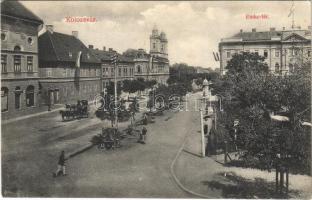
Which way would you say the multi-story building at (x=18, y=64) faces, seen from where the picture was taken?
facing the viewer and to the right of the viewer

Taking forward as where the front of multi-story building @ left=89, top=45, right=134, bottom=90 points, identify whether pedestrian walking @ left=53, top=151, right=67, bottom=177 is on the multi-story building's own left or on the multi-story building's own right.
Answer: on the multi-story building's own right

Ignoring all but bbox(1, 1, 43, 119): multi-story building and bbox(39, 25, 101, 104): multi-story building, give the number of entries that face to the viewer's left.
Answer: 0

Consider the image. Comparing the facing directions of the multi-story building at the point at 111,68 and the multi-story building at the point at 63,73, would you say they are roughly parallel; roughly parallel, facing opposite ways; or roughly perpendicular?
roughly parallel

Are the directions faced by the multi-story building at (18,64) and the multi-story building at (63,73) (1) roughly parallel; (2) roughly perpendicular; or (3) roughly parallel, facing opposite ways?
roughly parallel

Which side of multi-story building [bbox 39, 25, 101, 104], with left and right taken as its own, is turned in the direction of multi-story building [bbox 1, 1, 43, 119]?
right

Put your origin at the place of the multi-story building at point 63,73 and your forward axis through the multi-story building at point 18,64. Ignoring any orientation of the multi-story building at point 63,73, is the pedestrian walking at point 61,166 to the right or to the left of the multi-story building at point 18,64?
left

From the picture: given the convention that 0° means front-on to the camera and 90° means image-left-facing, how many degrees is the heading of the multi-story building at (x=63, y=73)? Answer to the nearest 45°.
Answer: approximately 315°

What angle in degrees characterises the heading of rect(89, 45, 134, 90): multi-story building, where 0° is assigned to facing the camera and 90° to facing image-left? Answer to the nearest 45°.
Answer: approximately 315°

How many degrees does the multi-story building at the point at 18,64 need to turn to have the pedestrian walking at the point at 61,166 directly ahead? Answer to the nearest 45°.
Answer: approximately 45° to its right

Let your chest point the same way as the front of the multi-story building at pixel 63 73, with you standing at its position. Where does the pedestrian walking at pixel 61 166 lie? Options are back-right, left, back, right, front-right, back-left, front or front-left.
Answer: front-right

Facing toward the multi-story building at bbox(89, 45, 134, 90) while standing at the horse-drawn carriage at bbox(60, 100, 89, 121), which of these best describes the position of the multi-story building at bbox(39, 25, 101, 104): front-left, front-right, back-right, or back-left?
front-left
